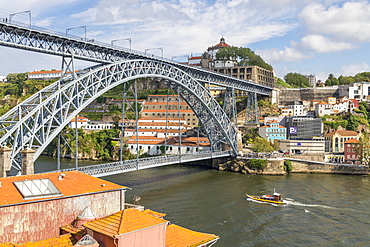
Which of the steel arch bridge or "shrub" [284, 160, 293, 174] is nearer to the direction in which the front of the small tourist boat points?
the steel arch bridge

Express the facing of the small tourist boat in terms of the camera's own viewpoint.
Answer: facing to the left of the viewer

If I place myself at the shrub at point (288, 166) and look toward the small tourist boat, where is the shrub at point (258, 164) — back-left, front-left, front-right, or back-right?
front-right

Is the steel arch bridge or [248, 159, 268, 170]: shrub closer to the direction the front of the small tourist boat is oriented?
the steel arch bridge

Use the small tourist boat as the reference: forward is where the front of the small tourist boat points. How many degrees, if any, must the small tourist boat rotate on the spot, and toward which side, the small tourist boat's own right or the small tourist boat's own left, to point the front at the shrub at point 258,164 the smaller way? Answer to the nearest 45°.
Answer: approximately 90° to the small tourist boat's own right

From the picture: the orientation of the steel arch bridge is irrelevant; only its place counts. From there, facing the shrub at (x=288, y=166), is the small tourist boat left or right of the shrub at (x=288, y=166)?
right

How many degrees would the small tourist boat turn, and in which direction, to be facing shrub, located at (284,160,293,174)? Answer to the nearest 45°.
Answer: approximately 90° to its right

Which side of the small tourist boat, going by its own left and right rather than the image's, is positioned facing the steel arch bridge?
front
